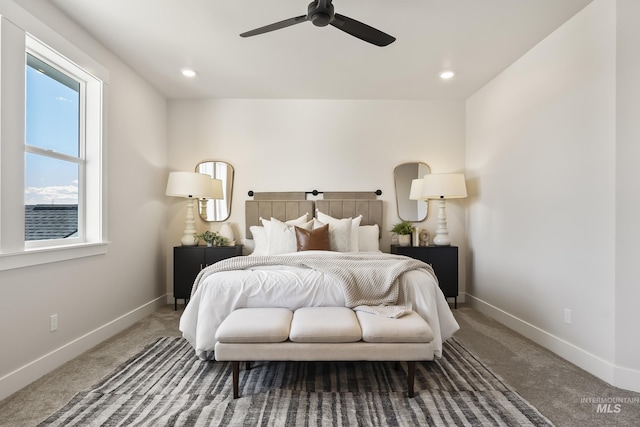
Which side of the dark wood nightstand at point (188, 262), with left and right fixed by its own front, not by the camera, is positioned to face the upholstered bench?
front

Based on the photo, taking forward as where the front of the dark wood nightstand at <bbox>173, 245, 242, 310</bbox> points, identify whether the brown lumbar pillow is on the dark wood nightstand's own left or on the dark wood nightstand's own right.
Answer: on the dark wood nightstand's own left

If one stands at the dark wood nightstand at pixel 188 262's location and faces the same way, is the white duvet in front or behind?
in front

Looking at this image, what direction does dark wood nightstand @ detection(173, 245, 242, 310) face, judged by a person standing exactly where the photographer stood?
facing the viewer

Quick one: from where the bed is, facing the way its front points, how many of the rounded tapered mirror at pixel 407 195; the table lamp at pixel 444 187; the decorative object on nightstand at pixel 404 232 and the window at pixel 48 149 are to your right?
1

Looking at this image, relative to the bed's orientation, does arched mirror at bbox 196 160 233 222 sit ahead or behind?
behind

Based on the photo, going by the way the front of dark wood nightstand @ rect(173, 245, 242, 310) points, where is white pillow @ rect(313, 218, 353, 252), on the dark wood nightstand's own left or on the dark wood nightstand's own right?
on the dark wood nightstand's own left

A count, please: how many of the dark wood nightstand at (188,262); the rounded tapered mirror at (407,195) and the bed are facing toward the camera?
3

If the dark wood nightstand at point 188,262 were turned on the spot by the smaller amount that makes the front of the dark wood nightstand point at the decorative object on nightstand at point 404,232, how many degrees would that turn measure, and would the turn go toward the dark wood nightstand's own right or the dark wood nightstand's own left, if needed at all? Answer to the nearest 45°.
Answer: approximately 90° to the dark wood nightstand's own left

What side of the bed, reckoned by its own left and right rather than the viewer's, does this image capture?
front

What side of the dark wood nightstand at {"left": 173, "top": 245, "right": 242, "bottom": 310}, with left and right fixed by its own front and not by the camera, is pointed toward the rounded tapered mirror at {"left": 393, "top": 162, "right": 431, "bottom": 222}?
left

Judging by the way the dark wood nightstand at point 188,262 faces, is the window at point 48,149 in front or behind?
in front

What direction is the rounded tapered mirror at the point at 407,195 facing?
toward the camera

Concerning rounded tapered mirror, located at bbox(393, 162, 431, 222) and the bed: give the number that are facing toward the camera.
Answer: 2
